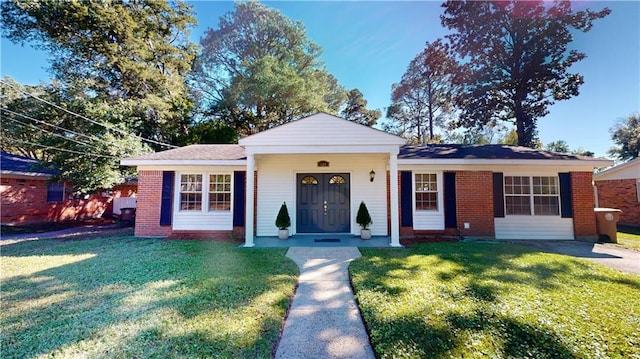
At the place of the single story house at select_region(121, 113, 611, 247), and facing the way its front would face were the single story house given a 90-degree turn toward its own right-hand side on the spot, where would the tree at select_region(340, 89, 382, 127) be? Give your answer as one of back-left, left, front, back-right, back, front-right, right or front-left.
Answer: right

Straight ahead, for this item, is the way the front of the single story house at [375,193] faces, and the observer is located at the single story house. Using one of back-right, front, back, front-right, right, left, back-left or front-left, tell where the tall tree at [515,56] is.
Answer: back-left

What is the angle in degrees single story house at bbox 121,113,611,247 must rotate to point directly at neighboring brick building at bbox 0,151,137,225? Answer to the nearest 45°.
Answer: approximately 90° to its right

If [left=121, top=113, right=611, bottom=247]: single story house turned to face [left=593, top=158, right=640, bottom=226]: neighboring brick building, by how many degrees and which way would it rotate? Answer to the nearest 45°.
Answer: approximately 135° to its left

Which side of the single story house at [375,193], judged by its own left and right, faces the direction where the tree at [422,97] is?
back

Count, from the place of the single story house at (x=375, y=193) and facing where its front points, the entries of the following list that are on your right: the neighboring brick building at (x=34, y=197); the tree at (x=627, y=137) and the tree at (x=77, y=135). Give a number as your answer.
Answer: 2

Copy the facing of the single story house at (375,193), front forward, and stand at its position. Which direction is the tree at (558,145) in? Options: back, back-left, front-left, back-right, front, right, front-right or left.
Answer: back-left

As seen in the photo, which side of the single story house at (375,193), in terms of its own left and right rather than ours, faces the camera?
front

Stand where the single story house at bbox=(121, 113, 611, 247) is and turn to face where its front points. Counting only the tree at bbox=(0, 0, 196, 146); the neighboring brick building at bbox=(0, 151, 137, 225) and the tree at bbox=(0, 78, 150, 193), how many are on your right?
3

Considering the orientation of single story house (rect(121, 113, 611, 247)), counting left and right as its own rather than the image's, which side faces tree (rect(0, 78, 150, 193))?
right

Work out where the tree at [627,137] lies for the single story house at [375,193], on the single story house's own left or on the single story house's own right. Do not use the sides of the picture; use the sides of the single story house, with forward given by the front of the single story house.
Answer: on the single story house's own left
